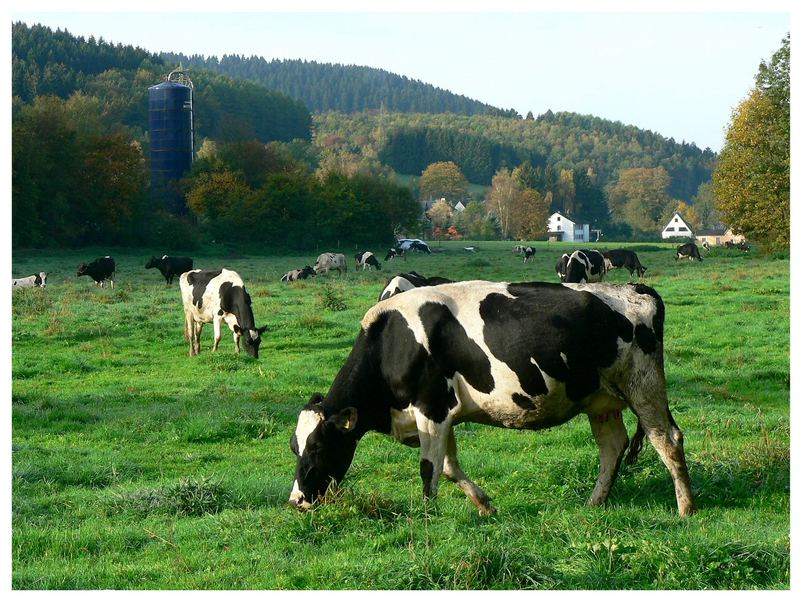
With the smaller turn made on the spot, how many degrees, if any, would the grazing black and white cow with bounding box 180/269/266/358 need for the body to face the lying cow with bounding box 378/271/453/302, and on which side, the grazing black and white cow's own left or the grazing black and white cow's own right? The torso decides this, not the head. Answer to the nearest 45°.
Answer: approximately 90° to the grazing black and white cow's own left

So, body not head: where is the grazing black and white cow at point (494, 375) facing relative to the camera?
to the viewer's left

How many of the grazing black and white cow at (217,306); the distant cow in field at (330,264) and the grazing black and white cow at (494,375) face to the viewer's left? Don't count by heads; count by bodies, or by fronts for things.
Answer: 2

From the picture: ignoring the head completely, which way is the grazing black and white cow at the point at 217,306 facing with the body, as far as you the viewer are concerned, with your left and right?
facing the viewer and to the right of the viewer

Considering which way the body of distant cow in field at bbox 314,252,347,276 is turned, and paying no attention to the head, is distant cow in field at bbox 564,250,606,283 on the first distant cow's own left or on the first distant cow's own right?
on the first distant cow's own left

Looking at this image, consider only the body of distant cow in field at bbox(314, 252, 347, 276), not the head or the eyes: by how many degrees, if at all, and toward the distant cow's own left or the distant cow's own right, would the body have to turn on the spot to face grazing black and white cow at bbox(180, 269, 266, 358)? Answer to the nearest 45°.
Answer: approximately 90° to the distant cow's own left

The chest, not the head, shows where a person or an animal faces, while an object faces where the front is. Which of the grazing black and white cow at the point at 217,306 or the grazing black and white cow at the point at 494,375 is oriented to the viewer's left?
the grazing black and white cow at the point at 494,375

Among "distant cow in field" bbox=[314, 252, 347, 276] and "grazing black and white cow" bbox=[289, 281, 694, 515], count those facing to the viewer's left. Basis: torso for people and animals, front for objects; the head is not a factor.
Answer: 2

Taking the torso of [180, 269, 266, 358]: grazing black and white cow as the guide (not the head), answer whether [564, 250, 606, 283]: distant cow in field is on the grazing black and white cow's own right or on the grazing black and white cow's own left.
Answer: on the grazing black and white cow's own left

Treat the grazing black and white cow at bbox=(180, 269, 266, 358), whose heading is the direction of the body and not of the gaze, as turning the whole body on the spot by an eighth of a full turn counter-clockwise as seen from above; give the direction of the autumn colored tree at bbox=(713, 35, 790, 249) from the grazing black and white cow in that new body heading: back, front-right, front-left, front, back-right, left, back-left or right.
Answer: front-left

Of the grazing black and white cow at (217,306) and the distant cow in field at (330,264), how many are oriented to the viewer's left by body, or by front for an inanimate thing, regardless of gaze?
1

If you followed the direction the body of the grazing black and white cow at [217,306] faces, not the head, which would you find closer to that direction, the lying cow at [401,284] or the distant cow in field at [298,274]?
the lying cow

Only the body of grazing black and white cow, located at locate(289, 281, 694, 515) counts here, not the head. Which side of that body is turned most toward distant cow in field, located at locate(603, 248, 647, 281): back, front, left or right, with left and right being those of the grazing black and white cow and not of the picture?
right

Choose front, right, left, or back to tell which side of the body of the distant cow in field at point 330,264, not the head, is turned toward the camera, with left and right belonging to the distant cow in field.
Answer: left

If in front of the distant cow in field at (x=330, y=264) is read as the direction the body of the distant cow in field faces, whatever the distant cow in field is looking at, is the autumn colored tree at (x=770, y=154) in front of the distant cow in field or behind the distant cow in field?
behind
